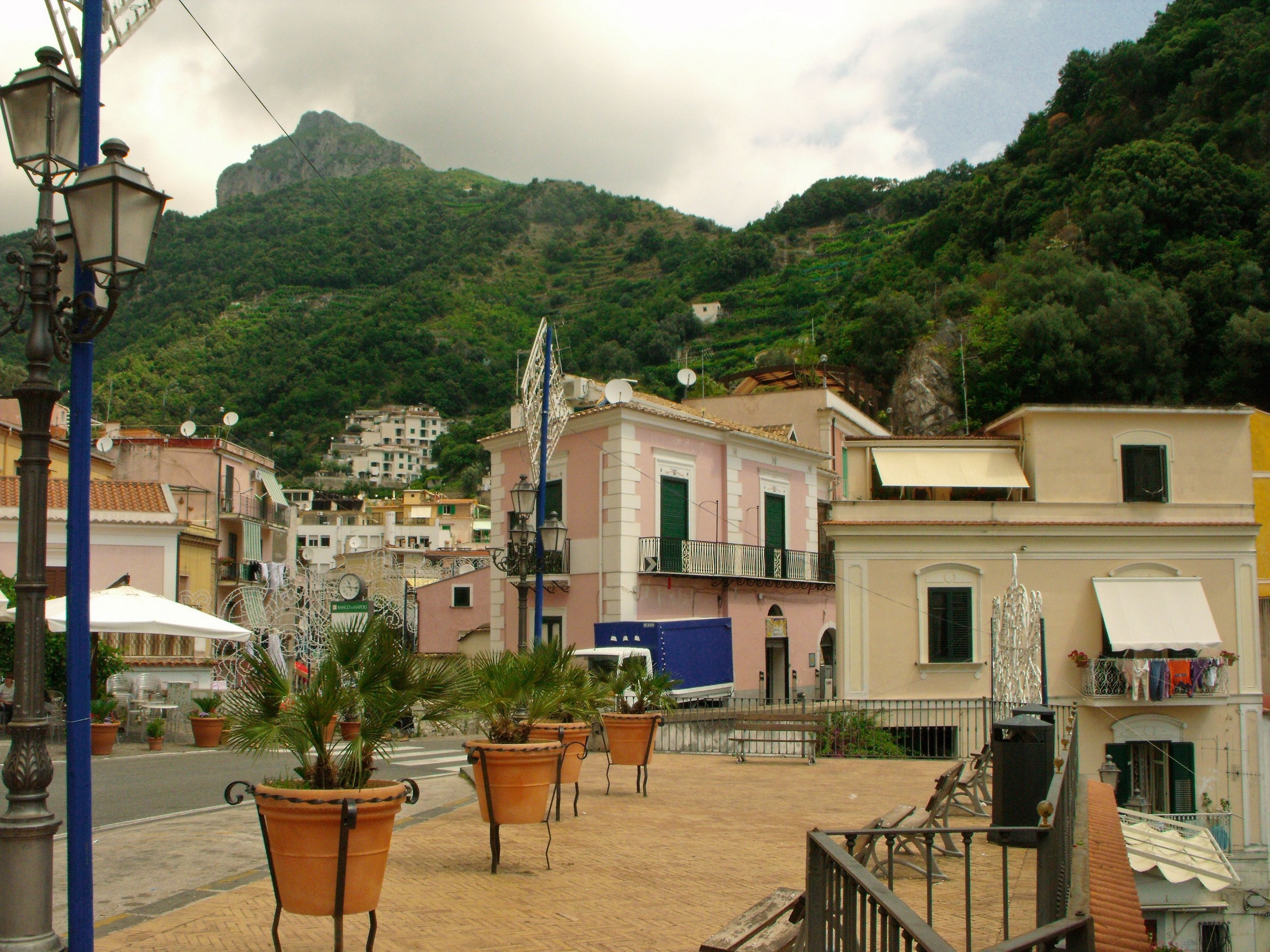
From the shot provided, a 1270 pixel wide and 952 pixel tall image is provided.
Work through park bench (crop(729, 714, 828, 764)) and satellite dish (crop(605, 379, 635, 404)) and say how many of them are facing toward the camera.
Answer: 2

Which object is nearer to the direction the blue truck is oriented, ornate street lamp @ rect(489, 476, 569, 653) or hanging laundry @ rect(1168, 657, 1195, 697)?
the ornate street lamp

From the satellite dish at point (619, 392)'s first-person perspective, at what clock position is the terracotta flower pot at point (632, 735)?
The terracotta flower pot is roughly at 12 o'clock from the satellite dish.

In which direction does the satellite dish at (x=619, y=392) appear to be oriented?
toward the camera

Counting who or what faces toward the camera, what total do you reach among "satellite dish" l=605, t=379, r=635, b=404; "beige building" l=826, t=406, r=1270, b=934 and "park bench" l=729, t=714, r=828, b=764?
3

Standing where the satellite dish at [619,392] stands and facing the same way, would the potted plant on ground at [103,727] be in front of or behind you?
in front

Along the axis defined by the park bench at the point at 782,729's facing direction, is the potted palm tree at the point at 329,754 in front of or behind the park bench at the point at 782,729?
in front

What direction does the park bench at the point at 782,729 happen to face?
toward the camera

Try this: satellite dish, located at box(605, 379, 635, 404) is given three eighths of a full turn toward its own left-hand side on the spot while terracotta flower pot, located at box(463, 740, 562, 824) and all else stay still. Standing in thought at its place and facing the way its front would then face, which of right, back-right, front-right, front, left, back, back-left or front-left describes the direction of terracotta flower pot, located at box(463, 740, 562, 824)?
back-right
